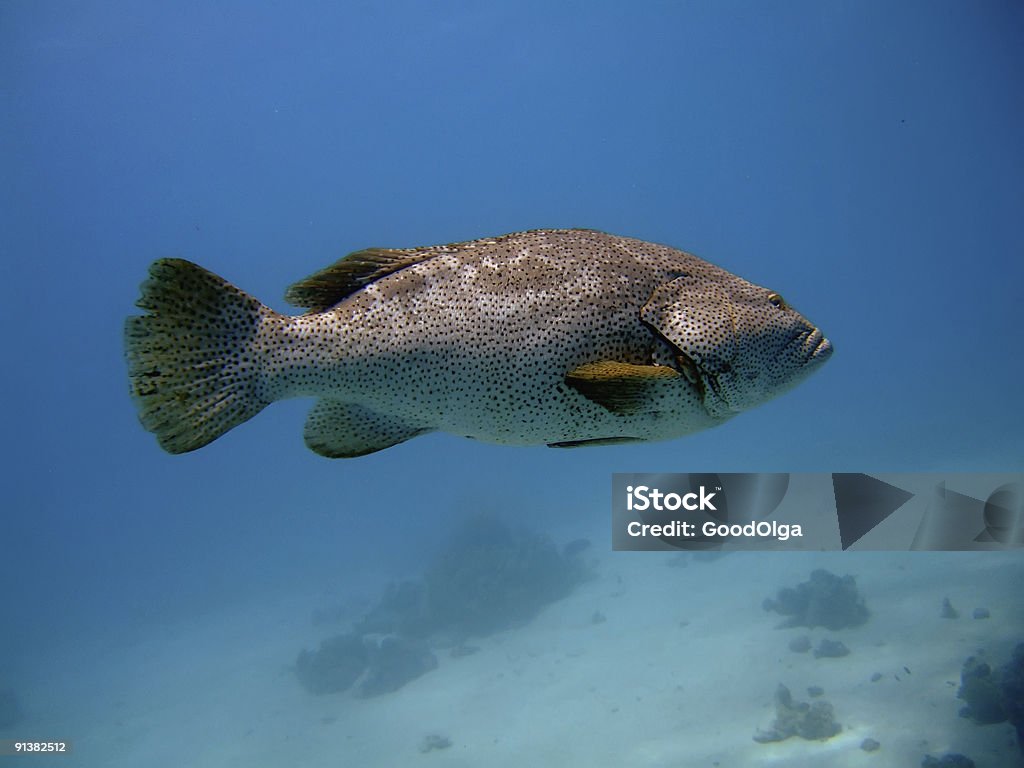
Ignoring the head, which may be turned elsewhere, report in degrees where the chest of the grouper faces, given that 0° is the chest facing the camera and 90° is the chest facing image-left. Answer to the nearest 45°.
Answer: approximately 270°
